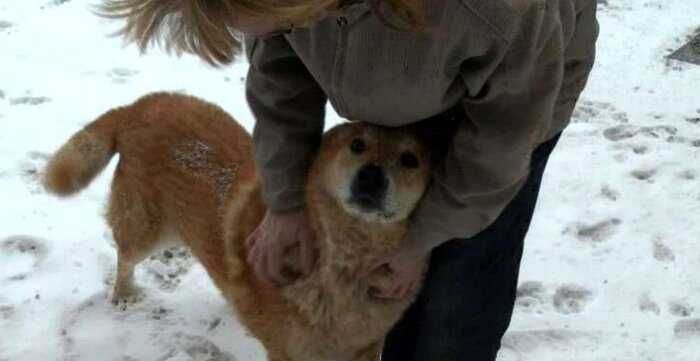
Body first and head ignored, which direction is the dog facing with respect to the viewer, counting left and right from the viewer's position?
facing the viewer and to the right of the viewer
